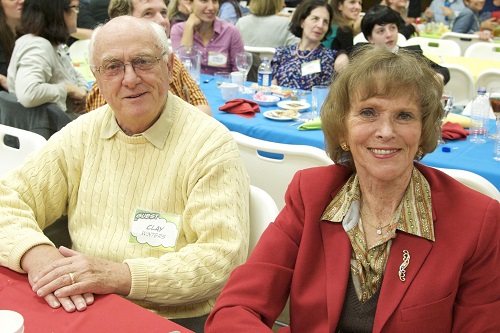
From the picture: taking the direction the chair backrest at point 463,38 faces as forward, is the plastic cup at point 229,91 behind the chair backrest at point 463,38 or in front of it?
behind

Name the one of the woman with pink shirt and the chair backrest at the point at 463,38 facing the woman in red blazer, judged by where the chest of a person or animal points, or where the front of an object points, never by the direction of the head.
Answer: the woman with pink shirt

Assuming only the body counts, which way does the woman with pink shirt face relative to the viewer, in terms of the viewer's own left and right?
facing the viewer

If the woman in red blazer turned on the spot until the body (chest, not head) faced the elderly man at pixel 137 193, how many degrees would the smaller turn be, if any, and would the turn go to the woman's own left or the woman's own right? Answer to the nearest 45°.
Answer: approximately 90° to the woman's own right

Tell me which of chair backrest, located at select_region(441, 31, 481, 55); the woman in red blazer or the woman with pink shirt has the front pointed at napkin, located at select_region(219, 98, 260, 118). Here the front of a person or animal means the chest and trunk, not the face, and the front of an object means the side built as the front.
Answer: the woman with pink shirt

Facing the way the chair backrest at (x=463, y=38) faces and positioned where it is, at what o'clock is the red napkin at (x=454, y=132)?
The red napkin is roughly at 6 o'clock from the chair backrest.

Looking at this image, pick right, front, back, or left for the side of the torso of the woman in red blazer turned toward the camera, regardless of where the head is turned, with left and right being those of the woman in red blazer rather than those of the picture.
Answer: front

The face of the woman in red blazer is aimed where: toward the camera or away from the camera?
toward the camera

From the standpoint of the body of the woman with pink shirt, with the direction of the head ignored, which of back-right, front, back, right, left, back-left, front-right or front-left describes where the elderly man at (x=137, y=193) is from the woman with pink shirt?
front

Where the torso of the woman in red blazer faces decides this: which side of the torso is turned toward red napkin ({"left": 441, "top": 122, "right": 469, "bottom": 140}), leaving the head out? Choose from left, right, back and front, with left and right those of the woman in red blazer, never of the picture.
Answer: back

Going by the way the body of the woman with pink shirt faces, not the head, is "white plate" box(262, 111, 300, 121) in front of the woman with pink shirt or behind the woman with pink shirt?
in front

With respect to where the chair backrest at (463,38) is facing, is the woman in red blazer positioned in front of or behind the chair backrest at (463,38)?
behind

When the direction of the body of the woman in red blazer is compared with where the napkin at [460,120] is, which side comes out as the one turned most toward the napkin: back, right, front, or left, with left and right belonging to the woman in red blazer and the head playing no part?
back

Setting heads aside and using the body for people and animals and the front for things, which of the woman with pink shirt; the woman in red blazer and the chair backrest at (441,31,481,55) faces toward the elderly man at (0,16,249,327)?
the woman with pink shirt

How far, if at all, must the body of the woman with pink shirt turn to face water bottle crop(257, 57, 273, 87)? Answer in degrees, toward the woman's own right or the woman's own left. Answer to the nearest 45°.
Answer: approximately 45° to the woman's own left

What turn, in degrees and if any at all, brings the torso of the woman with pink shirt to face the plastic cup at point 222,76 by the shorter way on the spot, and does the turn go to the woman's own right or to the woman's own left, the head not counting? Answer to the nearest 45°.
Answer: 0° — they already face it

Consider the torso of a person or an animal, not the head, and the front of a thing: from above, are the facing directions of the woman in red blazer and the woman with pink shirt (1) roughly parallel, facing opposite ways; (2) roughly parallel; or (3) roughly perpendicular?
roughly parallel

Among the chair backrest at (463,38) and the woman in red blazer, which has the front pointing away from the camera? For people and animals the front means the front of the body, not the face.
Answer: the chair backrest

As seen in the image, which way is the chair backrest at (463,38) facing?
away from the camera

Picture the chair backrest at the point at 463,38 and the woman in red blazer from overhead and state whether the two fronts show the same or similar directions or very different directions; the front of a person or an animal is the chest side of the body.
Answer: very different directions
